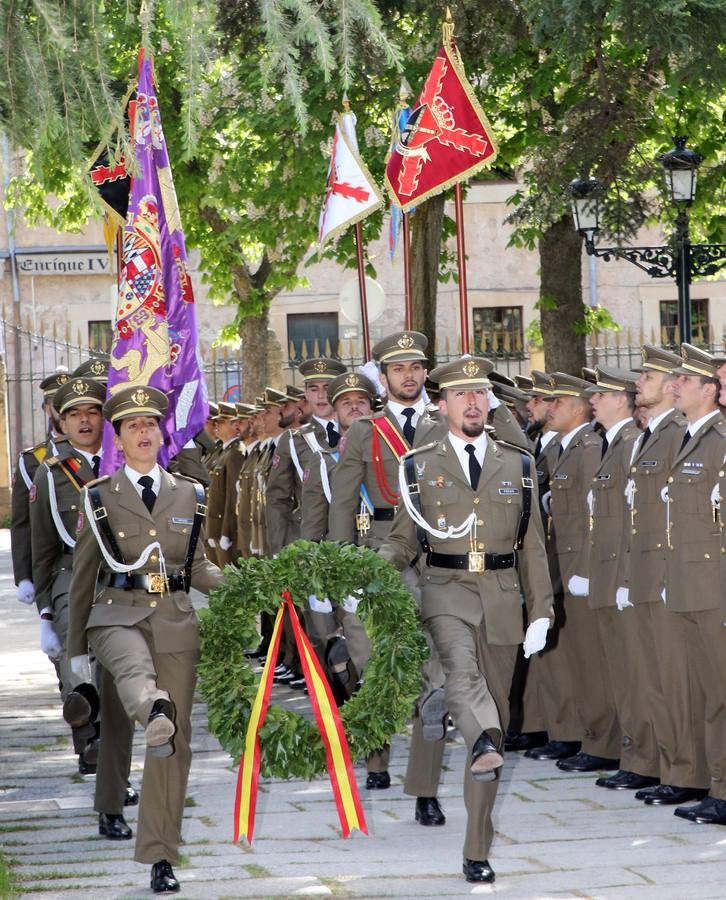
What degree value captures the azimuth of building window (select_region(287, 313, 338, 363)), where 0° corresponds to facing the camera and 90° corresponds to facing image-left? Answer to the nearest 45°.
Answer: approximately 0°

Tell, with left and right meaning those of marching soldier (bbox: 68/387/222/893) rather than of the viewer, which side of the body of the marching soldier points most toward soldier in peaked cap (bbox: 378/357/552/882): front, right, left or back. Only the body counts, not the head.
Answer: left

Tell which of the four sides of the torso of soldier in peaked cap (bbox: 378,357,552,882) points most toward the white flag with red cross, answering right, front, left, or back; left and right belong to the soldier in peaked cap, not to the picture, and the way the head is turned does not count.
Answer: back

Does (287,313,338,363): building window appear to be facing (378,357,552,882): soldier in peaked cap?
yes

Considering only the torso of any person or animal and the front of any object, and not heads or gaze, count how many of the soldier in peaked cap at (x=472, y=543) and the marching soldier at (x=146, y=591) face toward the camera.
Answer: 2

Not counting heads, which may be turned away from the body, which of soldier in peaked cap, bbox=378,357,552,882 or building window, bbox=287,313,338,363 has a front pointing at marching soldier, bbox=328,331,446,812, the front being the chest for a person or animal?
the building window
